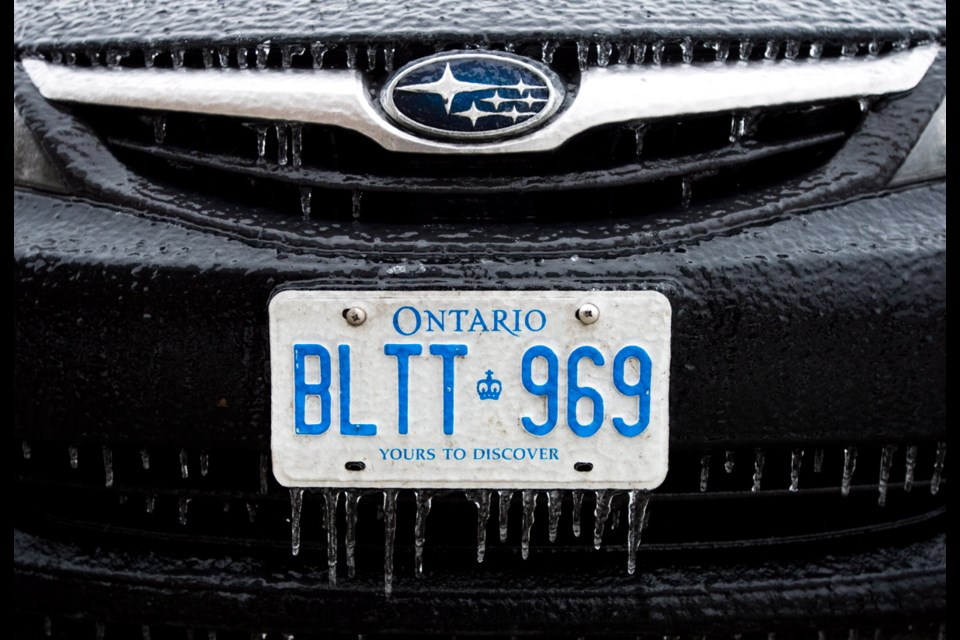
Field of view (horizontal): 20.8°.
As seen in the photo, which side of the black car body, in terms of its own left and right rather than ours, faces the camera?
front
